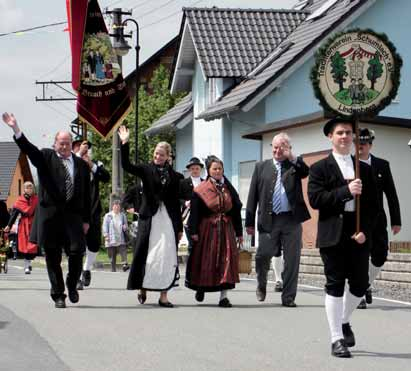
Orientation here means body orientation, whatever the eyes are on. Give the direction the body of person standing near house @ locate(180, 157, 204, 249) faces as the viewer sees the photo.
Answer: toward the camera

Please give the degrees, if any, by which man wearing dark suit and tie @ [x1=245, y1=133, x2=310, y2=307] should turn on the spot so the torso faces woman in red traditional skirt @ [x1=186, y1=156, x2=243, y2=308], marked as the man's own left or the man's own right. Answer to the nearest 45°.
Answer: approximately 90° to the man's own right

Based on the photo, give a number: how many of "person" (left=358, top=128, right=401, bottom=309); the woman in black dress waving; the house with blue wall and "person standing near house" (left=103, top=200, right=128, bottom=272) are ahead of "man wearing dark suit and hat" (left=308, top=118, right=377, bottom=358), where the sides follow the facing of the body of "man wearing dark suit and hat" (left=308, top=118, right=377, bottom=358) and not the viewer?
0

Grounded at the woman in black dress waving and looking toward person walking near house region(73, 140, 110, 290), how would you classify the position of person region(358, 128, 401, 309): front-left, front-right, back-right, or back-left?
back-right

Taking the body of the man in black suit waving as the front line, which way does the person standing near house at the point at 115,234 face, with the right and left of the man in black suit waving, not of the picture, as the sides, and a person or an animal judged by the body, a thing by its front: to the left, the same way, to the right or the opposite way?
the same way

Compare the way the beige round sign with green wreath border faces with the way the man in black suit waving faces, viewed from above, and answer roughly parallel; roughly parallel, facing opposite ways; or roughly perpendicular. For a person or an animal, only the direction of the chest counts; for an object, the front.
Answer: roughly parallel

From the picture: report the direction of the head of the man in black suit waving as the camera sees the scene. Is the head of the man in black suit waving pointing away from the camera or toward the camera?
toward the camera

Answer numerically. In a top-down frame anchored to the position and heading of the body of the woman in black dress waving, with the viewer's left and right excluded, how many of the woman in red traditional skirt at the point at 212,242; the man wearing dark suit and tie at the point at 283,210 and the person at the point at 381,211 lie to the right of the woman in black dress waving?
0

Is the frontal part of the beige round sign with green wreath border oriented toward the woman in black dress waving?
no

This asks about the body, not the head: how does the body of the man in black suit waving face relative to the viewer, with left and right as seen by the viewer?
facing the viewer

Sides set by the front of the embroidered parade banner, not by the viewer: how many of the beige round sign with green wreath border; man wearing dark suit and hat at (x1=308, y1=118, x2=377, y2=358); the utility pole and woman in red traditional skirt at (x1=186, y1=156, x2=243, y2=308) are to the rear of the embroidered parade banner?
1

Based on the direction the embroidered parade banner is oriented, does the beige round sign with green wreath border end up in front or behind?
in front

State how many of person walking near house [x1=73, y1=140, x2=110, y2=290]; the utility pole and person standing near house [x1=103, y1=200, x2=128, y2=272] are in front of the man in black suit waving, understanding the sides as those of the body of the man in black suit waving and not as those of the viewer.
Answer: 0

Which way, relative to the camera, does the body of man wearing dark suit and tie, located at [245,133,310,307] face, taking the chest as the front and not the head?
toward the camera

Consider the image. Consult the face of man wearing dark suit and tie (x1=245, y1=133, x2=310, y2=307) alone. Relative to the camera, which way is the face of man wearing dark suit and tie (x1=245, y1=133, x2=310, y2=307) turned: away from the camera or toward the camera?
toward the camera

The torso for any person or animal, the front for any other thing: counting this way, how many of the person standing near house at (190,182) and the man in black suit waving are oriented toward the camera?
2

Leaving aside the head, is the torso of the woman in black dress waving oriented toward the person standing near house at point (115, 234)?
no
